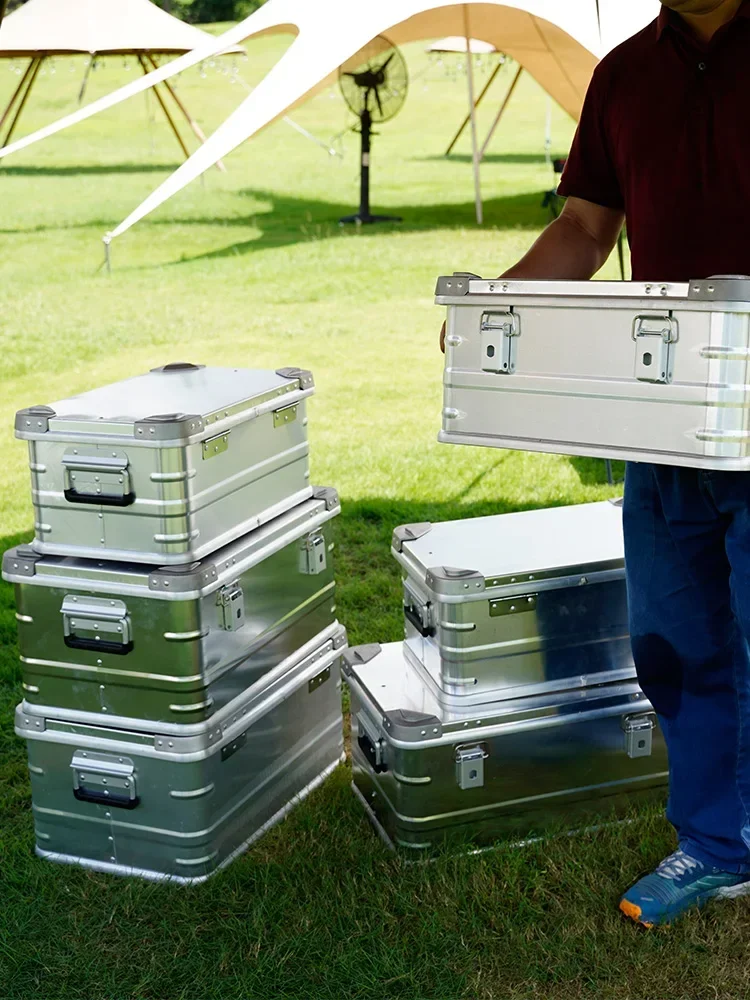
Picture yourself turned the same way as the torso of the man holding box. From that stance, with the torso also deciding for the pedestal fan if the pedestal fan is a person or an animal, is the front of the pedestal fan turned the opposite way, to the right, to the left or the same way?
to the left

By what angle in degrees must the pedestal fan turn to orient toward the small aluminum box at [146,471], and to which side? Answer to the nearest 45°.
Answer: approximately 45° to its right

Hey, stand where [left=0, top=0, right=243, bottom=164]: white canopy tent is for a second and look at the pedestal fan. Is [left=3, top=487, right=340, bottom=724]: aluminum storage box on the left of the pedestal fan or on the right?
right

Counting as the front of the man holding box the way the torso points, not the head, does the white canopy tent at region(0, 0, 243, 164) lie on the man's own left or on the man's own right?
on the man's own right

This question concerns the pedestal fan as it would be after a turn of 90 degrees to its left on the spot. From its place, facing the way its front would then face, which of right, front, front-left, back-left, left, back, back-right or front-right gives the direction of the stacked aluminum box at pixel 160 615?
back-right

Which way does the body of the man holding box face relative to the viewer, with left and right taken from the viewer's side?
facing the viewer and to the left of the viewer

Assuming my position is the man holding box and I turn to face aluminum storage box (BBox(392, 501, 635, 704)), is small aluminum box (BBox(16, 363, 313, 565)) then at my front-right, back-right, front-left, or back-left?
front-left

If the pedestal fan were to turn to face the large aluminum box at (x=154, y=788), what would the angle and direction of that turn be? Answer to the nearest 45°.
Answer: approximately 45° to its right

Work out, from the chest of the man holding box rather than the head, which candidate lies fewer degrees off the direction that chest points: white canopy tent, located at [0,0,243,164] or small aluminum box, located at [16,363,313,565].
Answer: the small aluminum box

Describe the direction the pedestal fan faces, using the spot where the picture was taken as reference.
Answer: facing the viewer and to the right of the viewer

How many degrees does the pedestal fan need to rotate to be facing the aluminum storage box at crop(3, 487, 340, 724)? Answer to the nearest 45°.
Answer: approximately 45° to its right

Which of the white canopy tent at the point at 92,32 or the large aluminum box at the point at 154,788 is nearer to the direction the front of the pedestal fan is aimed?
the large aluminum box

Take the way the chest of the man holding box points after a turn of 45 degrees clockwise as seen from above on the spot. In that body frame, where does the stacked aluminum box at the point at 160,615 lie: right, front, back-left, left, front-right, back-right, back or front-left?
front
